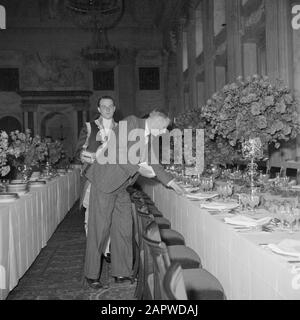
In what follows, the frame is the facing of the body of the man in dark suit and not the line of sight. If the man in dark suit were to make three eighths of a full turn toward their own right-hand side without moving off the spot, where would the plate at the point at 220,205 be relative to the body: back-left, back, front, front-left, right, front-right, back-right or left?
left

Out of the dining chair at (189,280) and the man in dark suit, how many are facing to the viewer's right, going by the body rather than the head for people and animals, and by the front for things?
2

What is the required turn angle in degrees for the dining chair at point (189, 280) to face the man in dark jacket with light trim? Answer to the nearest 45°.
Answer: approximately 135° to its left

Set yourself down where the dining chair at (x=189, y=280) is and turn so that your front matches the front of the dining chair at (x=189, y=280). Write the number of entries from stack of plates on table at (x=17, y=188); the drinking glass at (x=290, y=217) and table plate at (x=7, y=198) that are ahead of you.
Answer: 1

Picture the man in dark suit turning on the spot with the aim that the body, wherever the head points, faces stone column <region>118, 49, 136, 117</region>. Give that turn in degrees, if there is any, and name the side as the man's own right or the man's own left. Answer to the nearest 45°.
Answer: approximately 90° to the man's own left

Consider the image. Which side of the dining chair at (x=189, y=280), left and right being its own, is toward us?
right

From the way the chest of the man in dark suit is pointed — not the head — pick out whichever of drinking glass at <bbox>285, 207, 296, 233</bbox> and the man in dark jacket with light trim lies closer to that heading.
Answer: the drinking glass

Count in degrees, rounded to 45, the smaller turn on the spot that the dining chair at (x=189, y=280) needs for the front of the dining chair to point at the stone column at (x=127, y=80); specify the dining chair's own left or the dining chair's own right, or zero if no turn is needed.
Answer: approximately 90° to the dining chair's own left

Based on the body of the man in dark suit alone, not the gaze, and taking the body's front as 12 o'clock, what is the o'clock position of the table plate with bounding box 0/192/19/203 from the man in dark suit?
The table plate is roughly at 6 o'clock from the man in dark suit.

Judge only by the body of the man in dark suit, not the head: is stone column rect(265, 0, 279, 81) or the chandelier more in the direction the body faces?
the stone column

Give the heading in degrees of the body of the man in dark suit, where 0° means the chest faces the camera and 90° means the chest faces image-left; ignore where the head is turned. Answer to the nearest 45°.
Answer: approximately 270°
